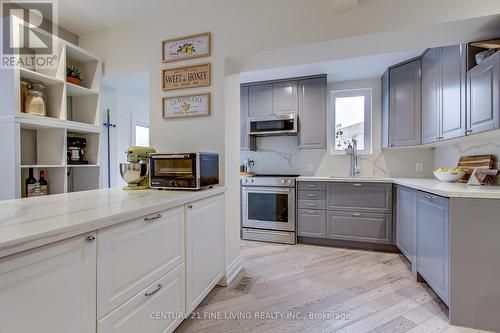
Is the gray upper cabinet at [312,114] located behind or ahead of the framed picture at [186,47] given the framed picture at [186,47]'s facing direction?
behind

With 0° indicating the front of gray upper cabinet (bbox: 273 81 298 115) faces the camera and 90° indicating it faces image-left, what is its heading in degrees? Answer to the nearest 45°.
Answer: approximately 0°

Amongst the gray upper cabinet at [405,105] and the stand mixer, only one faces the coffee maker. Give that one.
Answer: the gray upper cabinet

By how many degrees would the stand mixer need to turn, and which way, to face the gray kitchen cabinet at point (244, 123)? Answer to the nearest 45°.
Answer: approximately 180°

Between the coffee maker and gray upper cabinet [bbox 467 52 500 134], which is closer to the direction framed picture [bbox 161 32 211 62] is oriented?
the coffee maker
